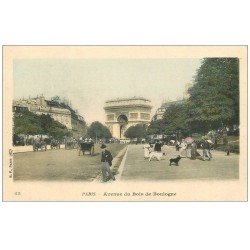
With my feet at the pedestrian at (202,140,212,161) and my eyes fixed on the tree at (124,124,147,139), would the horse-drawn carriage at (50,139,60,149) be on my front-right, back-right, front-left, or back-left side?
front-left
